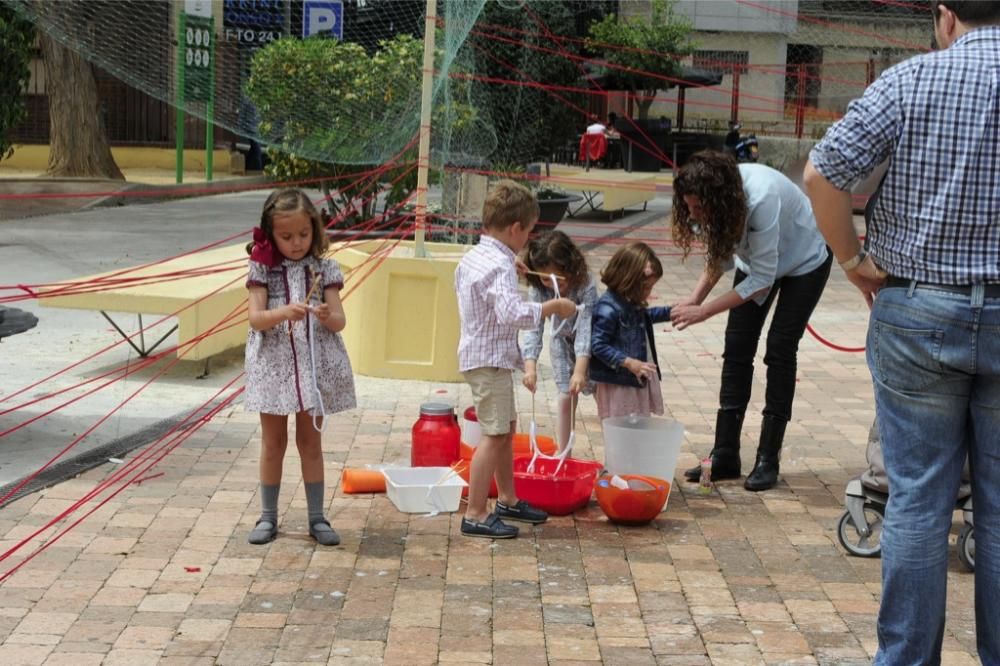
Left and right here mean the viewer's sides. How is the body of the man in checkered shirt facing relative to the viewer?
facing away from the viewer

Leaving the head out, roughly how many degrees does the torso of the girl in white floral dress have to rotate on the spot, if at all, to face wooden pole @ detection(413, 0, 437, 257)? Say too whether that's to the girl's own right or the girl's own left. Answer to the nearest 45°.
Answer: approximately 180°

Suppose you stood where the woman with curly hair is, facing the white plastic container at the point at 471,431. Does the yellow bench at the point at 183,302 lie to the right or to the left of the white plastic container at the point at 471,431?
right

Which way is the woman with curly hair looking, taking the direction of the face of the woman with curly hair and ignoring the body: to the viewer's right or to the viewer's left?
to the viewer's left

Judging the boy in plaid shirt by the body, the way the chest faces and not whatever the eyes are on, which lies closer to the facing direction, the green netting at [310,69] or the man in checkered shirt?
the man in checkered shirt

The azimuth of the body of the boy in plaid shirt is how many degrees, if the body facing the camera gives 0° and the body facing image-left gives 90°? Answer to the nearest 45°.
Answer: approximately 270°

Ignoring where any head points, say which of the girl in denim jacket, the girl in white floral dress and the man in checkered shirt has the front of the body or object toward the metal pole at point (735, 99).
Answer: the man in checkered shirt

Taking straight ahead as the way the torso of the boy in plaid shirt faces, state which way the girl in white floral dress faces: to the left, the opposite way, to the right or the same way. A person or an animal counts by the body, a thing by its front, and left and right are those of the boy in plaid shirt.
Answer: to the right

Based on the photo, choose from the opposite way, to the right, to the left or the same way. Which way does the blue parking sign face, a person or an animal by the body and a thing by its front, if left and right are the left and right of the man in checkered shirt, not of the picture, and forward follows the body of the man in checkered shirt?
the opposite way

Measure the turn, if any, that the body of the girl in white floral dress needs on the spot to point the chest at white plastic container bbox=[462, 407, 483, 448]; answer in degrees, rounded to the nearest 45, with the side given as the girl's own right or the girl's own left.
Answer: approximately 135° to the girl's own left

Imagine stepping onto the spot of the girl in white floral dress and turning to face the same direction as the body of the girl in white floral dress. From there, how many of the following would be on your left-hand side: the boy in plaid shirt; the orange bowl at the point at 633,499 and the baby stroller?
3
